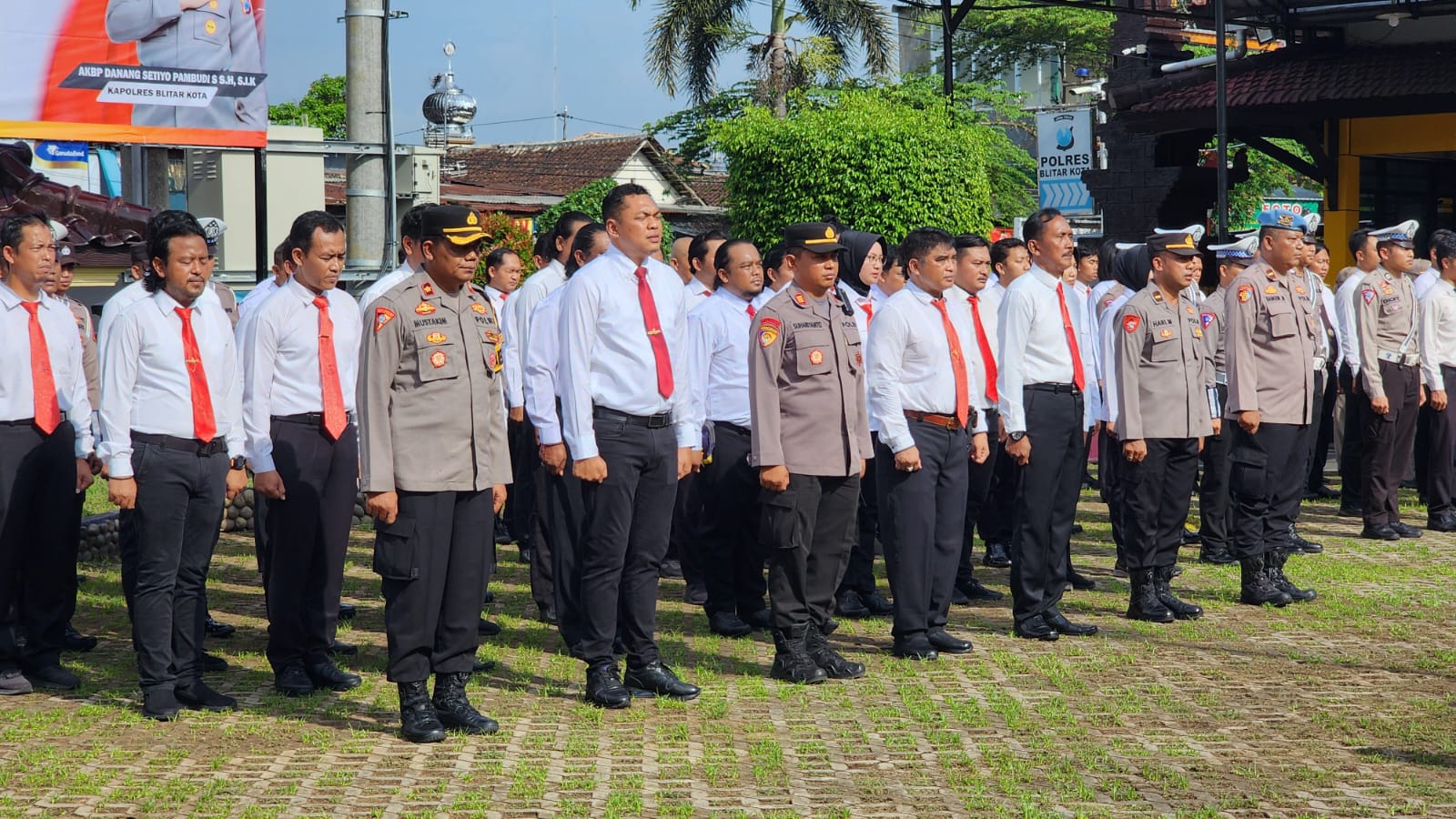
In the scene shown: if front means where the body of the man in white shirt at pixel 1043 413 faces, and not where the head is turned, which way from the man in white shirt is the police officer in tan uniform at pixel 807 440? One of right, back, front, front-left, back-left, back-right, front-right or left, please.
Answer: right

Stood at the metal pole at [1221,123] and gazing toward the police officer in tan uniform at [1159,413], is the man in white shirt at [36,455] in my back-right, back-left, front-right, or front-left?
front-right

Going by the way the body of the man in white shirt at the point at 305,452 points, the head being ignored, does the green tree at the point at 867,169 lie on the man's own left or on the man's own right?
on the man's own left

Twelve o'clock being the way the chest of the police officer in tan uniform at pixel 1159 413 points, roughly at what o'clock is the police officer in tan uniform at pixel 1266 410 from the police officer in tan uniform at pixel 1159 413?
the police officer in tan uniform at pixel 1266 410 is roughly at 9 o'clock from the police officer in tan uniform at pixel 1159 413.

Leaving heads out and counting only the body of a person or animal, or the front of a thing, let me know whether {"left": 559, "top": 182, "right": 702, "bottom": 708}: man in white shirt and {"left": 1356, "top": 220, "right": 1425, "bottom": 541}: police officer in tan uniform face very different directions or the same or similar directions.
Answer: same or similar directions

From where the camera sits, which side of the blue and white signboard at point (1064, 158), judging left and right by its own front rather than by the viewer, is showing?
front

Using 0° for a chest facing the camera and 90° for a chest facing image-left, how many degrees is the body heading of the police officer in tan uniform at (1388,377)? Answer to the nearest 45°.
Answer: approximately 315°

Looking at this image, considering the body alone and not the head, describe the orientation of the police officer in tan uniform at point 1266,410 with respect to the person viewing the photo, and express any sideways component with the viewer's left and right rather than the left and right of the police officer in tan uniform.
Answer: facing the viewer and to the right of the viewer

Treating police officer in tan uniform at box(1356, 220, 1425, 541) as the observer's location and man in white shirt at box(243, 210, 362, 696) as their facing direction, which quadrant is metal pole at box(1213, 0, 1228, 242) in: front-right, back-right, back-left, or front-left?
back-right

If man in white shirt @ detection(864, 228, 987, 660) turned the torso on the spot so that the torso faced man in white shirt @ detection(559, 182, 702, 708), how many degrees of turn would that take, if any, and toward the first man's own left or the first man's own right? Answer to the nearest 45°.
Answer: approximately 90° to the first man's own right

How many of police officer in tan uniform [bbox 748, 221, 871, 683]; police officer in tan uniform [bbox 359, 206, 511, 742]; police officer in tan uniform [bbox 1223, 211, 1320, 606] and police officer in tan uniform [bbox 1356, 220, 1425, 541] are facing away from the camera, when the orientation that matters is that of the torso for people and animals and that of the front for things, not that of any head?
0

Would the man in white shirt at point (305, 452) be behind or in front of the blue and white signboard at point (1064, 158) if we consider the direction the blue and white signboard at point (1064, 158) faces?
in front

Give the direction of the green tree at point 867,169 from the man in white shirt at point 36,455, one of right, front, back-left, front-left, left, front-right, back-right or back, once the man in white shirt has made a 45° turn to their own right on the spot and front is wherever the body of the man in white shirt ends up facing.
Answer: back-left

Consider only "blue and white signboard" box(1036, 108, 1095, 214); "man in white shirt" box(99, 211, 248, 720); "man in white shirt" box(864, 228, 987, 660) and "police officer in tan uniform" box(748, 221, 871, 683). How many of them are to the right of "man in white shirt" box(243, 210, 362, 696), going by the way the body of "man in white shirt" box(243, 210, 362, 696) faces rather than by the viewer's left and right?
1

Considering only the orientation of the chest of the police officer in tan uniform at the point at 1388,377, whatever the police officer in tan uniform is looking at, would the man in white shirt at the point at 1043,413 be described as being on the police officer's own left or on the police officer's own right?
on the police officer's own right

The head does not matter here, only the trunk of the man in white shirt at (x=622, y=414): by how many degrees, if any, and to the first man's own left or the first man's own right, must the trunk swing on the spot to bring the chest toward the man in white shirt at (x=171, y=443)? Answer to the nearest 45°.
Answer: approximately 135° to the first man's own right

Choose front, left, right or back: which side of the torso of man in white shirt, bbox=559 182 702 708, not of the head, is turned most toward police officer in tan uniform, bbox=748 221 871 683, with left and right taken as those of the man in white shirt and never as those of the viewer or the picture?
left

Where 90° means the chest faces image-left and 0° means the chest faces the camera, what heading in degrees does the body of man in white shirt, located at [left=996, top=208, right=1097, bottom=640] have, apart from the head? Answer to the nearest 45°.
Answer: approximately 315°

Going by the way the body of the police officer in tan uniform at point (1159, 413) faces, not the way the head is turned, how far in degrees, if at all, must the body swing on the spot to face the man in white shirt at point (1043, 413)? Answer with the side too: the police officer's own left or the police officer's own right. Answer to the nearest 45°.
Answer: approximately 90° to the police officer's own right

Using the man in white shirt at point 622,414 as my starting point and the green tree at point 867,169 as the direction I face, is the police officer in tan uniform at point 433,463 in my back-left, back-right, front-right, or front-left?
back-left
